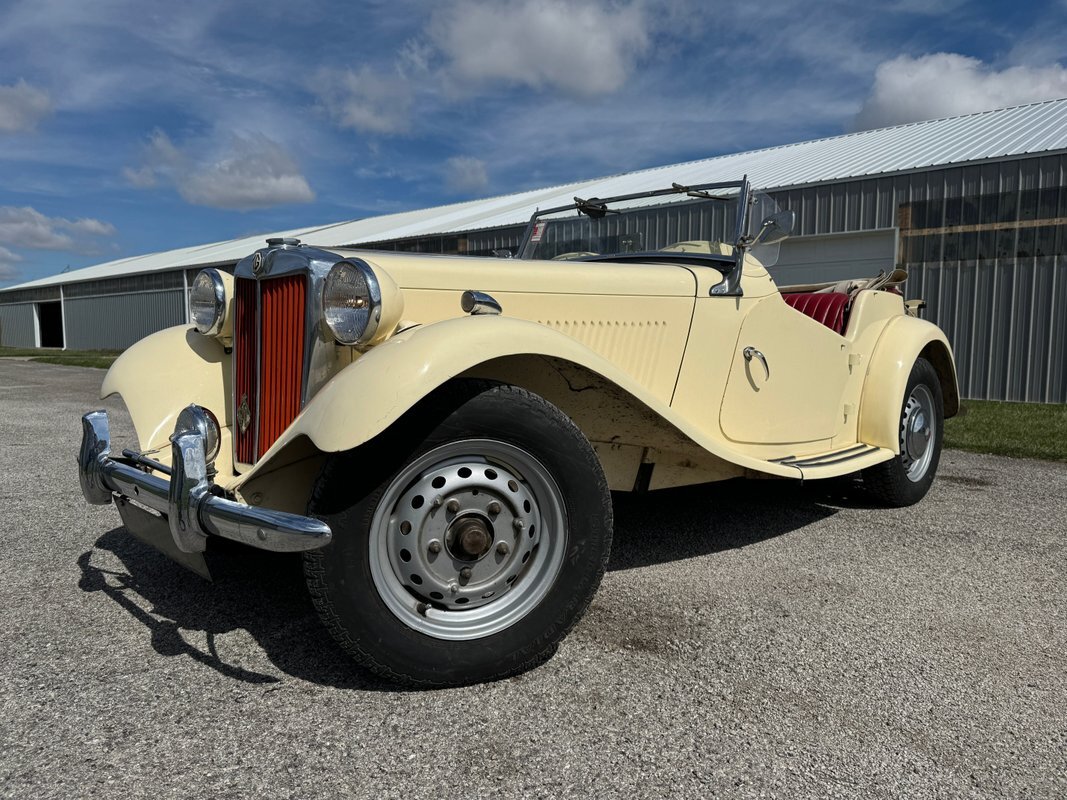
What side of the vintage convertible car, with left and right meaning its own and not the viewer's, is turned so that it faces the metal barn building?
back

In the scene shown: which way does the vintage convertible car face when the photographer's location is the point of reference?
facing the viewer and to the left of the viewer
